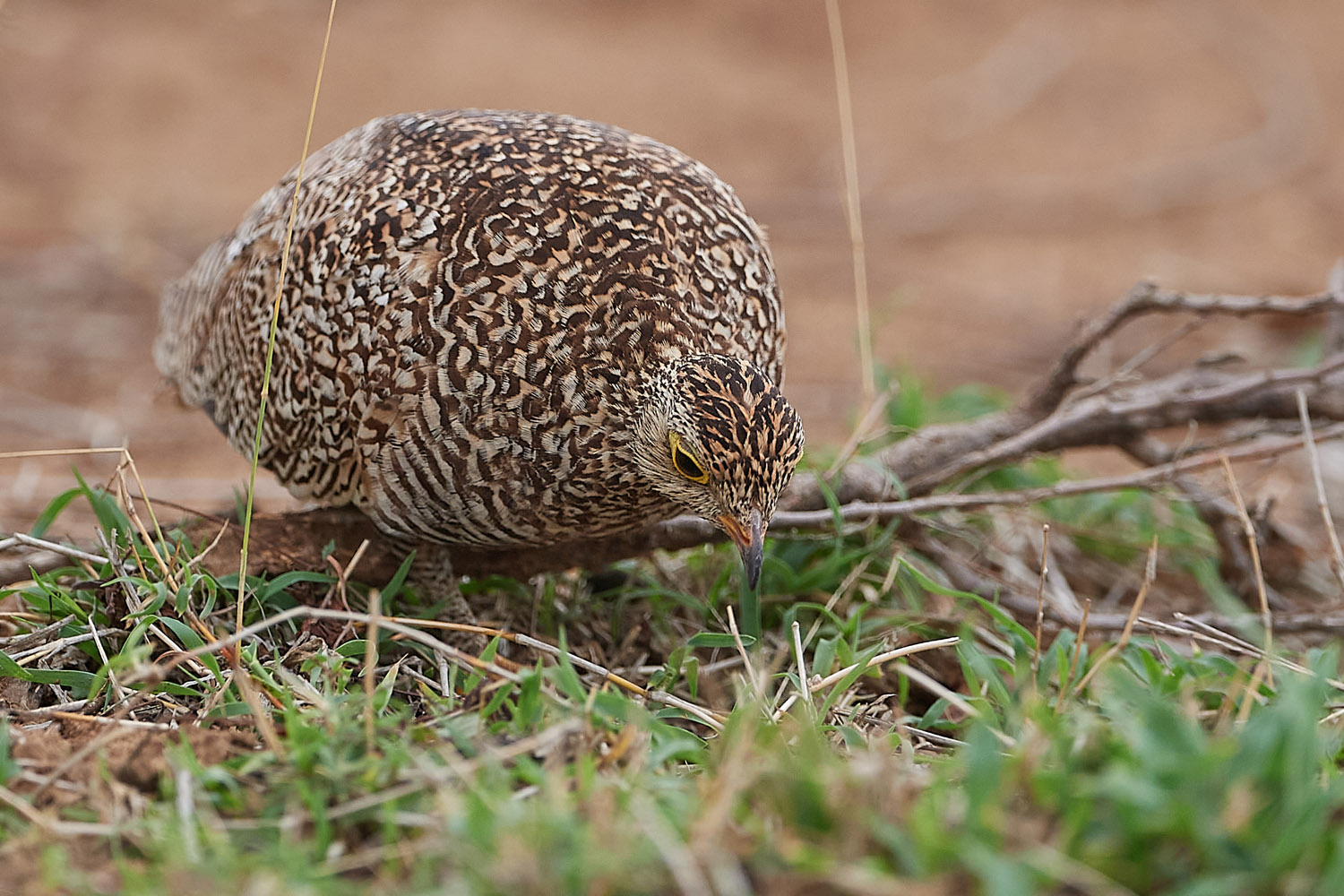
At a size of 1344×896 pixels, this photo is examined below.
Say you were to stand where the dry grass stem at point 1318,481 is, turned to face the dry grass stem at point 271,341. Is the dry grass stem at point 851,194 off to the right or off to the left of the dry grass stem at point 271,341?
right

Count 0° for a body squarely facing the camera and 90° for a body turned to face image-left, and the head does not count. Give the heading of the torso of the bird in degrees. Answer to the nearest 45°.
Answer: approximately 315°

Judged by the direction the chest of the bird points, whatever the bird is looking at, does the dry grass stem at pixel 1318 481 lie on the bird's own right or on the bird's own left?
on the bird's own left

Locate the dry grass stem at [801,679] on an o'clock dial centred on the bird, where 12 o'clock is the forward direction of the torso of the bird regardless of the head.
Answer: The dry grass stem is roughly at 12 o'clock from the bird.

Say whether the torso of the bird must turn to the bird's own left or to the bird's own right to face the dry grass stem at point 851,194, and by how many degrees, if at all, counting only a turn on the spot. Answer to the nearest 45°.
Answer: approximately 90° to the bird's own left
